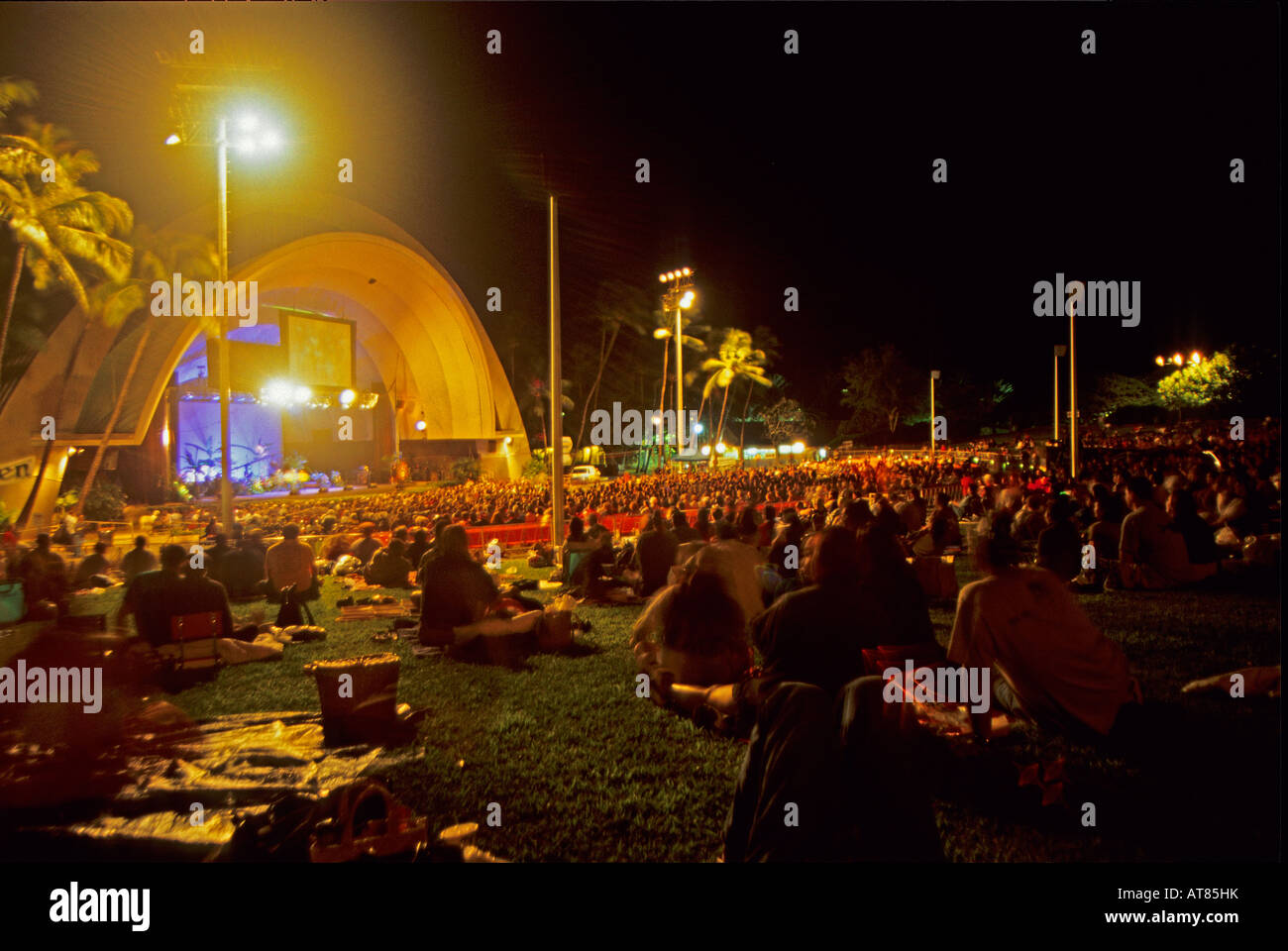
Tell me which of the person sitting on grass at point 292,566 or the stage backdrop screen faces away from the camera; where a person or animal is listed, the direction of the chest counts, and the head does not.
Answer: the person sitting on grass

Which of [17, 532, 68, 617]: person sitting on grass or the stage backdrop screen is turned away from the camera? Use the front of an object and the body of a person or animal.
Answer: the person sitting on grass

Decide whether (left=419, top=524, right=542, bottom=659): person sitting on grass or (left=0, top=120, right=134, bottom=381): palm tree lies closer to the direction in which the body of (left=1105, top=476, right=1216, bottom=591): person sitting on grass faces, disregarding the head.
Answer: the palm tree

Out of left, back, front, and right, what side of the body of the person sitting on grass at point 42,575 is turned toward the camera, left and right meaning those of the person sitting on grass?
back

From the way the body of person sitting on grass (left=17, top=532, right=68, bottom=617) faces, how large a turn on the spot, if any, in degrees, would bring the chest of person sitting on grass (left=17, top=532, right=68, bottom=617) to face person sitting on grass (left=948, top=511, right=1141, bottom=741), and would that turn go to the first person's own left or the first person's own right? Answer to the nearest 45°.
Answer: approximately 135° to the first person's own right

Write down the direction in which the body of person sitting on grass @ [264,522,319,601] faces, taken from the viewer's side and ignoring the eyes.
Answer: away from the camera

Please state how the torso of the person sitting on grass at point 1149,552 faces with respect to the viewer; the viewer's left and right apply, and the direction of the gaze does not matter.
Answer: facing away from the viewer and to the left of the viewer

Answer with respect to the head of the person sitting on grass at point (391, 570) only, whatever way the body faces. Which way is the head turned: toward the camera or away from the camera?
away from the camera

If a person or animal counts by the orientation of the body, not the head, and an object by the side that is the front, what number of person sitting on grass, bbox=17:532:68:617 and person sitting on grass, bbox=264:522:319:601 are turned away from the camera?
2

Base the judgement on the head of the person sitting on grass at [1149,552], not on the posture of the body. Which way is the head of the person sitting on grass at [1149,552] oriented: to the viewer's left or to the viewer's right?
to the viewer's left
